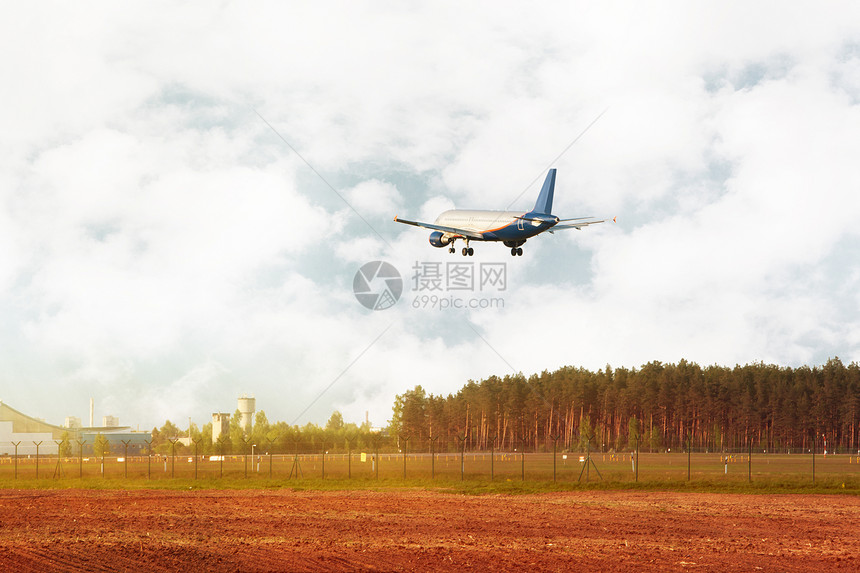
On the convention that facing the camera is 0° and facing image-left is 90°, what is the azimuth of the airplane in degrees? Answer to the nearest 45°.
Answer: approximately 135°
